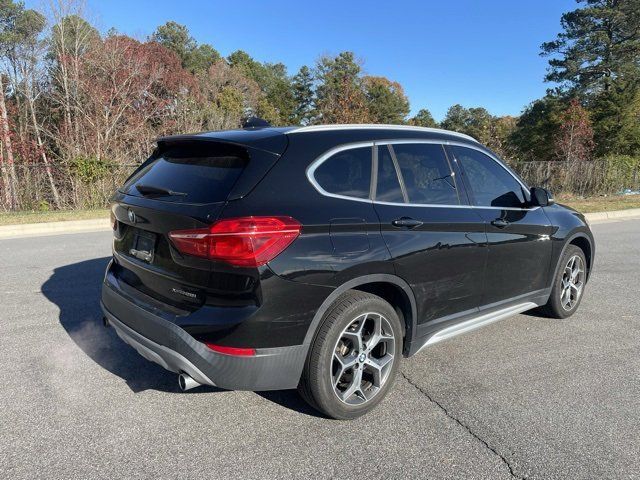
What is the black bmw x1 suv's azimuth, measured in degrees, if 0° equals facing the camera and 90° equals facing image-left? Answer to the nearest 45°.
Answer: approximately 225°

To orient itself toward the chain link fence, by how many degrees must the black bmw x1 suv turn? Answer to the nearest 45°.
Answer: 0° — it already faces it
